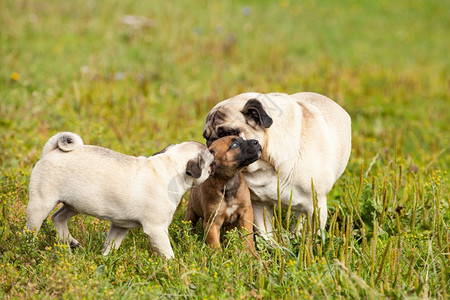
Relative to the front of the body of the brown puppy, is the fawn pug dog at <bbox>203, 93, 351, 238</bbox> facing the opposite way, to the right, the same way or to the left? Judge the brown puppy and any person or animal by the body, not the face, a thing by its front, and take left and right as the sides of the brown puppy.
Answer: to the right

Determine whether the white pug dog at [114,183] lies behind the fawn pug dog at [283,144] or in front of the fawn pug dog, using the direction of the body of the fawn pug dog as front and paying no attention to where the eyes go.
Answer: in front

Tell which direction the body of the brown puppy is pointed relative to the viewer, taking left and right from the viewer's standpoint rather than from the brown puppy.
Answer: facing the viewer and to the right of the viewer

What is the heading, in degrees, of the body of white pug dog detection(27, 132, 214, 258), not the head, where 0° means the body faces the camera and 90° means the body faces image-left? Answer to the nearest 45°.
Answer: approximately 270°

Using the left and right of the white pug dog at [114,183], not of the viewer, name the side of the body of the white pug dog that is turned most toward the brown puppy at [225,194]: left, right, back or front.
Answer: front

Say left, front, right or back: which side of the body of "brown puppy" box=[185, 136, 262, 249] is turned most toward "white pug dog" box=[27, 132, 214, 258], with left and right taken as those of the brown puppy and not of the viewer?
right

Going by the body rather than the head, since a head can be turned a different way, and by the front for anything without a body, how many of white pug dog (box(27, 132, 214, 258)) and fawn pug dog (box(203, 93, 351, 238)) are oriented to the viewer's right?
1
